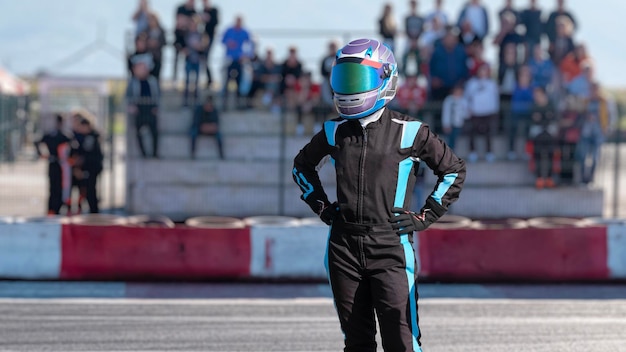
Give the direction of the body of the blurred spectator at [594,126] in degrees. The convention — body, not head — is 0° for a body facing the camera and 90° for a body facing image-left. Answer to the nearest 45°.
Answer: approximately 45°

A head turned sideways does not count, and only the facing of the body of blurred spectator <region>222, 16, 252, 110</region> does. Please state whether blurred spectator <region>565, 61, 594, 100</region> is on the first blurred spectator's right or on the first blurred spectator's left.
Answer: on the first blurred spectator's left

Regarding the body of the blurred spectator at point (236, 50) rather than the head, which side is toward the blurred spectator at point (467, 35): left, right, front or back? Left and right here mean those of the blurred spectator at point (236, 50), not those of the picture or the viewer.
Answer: left

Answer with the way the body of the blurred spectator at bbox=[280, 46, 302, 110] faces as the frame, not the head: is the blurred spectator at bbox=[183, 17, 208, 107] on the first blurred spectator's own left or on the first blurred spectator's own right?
on the first blurred spectator's own right

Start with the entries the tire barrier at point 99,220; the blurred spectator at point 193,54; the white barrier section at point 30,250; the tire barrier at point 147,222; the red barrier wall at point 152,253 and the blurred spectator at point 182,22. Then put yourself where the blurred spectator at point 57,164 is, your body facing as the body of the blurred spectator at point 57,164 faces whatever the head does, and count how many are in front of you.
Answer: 4

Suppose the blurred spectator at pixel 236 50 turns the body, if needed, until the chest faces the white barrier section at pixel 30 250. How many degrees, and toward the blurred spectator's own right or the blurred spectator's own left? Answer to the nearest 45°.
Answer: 0° — they already face it

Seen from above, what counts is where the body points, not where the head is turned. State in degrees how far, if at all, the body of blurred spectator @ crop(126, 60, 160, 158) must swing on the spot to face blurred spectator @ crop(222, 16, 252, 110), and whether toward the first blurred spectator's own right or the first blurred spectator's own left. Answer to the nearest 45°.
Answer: approximately 135° to the first blurred spectator's own left

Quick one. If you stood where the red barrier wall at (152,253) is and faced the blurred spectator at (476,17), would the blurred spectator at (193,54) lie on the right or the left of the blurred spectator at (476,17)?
left

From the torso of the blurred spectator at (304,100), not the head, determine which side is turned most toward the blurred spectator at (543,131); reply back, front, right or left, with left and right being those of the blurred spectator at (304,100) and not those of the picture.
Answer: left

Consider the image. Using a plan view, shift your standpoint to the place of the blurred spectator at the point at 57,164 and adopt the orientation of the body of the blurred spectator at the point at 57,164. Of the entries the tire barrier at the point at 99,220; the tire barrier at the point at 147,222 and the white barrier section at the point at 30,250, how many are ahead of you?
3

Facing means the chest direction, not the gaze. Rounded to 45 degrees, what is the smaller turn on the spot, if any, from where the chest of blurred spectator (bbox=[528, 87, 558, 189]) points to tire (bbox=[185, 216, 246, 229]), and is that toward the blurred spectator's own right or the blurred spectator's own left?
approximately 45° to the blurred spectator's own right
